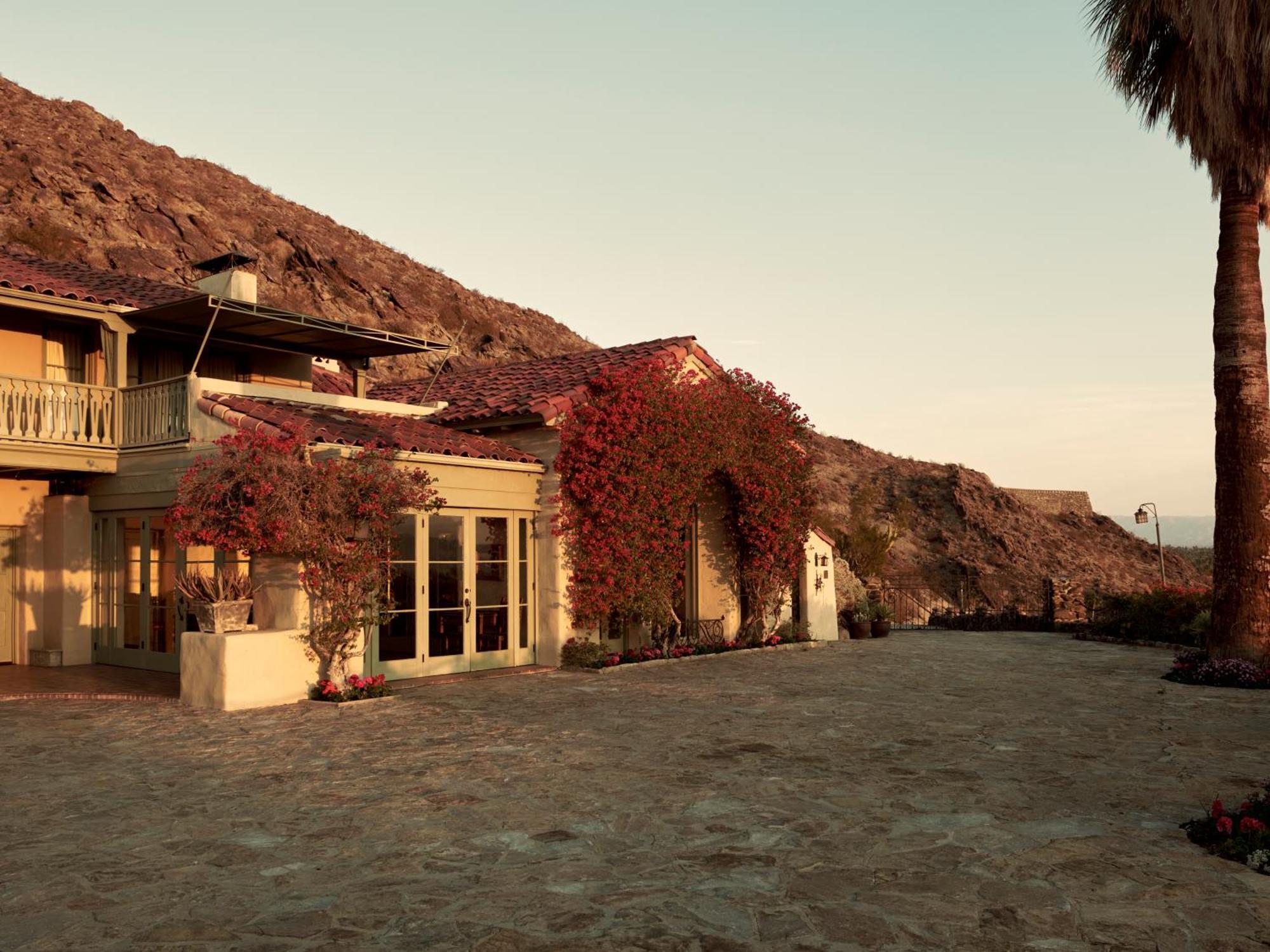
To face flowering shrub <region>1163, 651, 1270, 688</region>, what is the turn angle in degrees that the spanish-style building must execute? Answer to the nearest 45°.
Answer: approximately 45° to its left

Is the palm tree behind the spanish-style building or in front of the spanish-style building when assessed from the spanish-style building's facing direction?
in front

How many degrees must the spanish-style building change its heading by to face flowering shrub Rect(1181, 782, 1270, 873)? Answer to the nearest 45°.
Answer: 0° — it already faces it

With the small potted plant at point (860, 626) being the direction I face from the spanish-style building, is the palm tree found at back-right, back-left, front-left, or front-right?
front-right

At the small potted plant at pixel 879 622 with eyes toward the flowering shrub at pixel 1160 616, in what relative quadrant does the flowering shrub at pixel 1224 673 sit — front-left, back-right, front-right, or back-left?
front-right

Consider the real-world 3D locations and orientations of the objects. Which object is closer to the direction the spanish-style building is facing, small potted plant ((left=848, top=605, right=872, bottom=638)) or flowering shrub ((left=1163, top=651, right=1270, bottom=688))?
the flowering shrub

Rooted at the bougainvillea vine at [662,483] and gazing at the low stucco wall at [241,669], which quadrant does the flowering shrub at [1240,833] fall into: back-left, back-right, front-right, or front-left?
front-left

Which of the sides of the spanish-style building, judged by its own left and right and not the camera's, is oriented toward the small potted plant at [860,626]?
left

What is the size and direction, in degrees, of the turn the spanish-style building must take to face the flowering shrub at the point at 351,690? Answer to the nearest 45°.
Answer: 0° — it already faces it

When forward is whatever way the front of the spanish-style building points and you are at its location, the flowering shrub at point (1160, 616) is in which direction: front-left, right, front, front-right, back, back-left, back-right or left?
front-left
